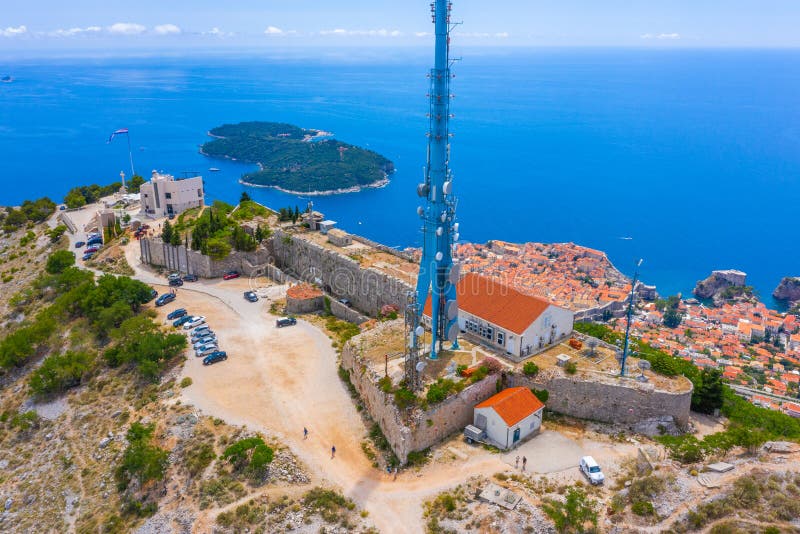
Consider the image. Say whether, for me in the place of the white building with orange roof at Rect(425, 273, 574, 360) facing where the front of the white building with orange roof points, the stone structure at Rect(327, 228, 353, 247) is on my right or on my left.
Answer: on my right

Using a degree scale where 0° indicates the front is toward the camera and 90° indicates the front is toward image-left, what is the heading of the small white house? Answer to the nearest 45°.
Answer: approximately 315°

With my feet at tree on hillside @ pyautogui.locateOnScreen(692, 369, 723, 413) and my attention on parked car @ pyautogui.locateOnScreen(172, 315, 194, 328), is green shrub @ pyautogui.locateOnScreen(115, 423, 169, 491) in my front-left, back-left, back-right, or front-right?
front-left

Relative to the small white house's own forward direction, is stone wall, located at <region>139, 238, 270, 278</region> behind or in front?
behind

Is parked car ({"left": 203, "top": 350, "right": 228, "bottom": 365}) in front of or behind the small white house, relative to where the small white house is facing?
behind

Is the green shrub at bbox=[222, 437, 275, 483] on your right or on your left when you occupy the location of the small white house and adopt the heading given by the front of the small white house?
on your right

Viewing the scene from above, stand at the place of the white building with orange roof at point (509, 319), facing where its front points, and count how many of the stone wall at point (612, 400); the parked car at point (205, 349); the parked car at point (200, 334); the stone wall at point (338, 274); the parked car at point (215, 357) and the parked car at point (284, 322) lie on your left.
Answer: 1

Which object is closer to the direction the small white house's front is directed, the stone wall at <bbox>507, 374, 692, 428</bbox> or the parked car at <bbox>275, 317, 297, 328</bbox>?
the stone wall

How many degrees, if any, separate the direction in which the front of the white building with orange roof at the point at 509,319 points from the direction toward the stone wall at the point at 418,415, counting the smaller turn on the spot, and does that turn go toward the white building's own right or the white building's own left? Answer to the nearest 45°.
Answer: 0° — it already faces it

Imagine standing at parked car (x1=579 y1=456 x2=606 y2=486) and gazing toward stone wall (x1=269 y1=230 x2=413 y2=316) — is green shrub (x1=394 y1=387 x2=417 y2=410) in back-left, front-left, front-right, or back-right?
front-left

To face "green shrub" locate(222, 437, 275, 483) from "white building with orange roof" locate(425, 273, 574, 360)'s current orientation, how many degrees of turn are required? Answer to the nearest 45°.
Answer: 0° — it already faces it

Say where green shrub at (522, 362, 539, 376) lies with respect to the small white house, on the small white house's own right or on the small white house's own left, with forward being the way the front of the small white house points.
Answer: on the small white house's own left

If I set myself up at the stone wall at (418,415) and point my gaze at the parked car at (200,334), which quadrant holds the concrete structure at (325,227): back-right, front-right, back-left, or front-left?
front-right

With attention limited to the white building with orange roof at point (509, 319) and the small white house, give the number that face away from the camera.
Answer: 0

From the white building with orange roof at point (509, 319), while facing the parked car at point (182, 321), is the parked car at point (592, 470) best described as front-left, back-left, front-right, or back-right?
back-left

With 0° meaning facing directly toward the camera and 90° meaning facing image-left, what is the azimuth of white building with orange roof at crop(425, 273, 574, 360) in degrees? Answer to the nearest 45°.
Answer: approximately 45°
